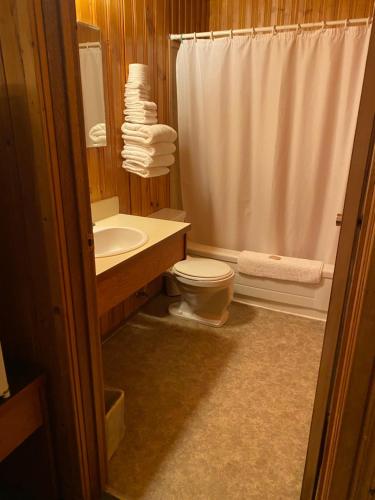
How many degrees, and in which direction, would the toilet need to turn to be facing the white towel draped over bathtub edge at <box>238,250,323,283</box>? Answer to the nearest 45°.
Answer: approximately 45° to its left

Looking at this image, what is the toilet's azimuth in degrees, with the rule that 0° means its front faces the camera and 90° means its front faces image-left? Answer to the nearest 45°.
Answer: approximately 315°
